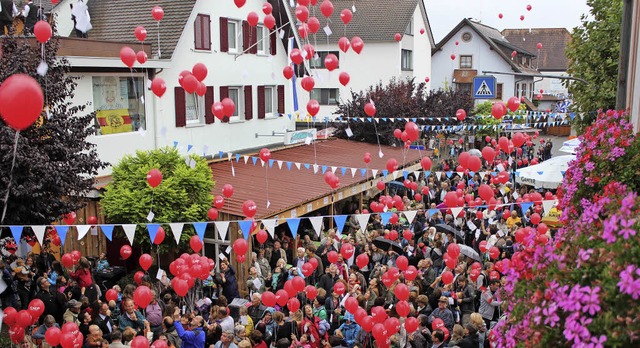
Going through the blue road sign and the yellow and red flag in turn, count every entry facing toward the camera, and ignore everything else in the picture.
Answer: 2

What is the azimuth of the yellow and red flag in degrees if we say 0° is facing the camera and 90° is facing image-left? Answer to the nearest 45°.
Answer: approximately 0°

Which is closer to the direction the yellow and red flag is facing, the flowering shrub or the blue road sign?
the flowering shrub

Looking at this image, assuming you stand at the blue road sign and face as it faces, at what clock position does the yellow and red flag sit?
The yellow and red flag is roughly at 2 o'clock from the blue road sign.

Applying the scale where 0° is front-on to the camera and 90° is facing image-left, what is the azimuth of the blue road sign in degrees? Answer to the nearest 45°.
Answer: approximately 0°

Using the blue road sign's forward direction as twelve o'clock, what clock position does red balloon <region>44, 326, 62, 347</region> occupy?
The red balloon is roughly at 1 o'clock from the blue road sign.

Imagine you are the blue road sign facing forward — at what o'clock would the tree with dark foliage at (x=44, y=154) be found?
The tree with dark foliage is roughly at 1 o'clock from the blue road sign.
